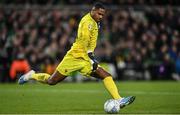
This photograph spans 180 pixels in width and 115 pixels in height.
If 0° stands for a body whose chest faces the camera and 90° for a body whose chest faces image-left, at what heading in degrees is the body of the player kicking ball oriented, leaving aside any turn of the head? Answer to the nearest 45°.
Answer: approximately 270°
